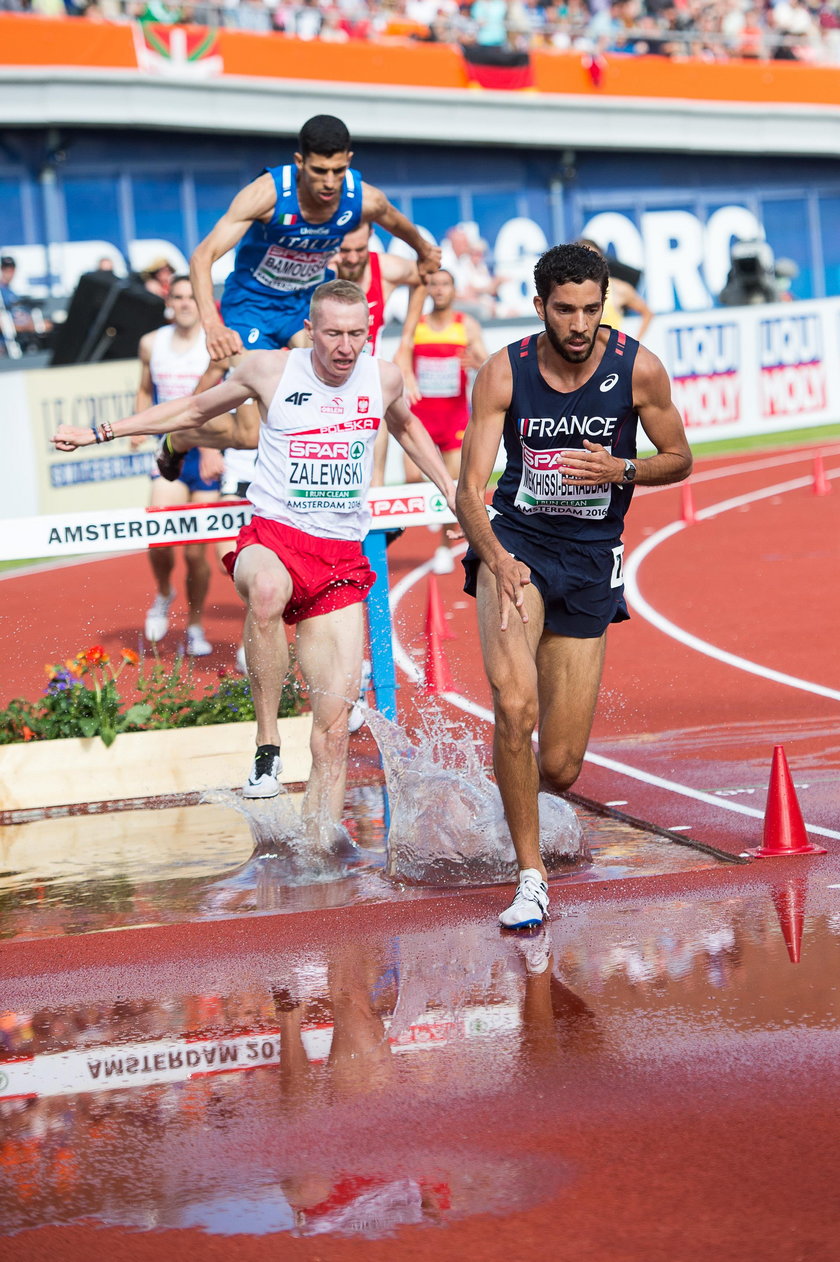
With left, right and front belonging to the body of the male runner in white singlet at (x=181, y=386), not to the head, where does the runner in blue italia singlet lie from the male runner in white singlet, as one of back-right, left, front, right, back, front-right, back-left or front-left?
front

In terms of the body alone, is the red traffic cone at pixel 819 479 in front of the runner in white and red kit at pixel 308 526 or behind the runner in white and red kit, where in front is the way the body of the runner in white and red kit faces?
behind

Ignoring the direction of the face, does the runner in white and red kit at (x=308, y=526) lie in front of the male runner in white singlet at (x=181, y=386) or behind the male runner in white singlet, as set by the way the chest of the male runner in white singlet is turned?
in front

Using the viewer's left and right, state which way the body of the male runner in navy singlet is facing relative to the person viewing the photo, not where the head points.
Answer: facing the viewer

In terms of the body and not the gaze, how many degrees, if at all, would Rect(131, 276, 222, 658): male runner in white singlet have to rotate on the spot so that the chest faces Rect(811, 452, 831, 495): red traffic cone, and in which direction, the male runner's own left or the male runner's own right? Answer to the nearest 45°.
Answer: approximately 135° to the male runner's own left

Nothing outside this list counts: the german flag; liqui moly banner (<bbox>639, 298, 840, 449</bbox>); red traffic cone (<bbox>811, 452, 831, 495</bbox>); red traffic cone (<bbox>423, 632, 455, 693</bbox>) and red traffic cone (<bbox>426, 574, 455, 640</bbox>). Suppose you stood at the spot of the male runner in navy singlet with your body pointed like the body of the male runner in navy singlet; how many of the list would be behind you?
5

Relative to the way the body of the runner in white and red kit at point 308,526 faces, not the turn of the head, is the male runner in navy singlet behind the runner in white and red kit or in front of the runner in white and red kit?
in front

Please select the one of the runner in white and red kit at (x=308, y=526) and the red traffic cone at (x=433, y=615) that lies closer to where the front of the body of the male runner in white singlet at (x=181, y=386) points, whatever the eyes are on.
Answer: the runner in white and red kit

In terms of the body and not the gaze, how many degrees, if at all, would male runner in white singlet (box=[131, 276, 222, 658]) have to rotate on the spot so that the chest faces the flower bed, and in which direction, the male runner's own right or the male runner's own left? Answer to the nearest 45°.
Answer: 0° — they already face it

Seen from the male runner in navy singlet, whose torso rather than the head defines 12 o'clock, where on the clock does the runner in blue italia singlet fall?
The runner in blue italia singlet is roughly at 5 o'clock from the male runner in navy singlet.

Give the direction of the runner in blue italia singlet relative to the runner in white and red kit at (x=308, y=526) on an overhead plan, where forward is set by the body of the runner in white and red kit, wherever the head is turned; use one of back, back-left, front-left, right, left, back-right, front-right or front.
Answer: back

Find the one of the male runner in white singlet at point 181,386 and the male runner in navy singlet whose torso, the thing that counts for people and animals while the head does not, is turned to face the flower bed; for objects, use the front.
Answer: the male runner in white singlet

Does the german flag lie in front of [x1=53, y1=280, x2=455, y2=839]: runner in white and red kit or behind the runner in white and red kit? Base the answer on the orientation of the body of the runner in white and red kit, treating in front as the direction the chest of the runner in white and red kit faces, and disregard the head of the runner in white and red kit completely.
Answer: behind

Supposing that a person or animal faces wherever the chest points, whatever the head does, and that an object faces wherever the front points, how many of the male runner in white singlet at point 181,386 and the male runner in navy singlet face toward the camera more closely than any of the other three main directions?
2

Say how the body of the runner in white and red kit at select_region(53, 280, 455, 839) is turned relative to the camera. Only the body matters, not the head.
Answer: toward the camera

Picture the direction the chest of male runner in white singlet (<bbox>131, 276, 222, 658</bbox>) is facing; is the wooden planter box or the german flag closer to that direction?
the wooden planter box

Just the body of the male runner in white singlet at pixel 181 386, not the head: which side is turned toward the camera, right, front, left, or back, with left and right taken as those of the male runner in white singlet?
front

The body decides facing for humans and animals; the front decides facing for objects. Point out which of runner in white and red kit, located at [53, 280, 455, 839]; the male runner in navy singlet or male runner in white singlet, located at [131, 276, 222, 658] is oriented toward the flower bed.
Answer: the male runner in white singlet
